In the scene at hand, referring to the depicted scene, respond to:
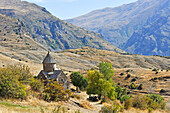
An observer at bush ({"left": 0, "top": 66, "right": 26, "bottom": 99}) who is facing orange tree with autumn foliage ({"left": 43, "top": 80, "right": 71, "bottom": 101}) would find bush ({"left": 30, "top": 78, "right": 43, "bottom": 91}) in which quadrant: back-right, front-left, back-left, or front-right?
front-left

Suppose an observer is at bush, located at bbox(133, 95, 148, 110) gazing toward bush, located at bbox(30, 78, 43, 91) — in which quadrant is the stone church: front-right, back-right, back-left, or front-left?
front-right

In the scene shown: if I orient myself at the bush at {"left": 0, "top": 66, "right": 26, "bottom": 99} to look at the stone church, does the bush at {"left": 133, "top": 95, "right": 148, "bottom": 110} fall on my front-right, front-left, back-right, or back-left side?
front-right

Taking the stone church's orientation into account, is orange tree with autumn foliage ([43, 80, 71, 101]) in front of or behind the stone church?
in front

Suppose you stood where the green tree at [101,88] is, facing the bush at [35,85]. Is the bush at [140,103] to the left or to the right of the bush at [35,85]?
left
